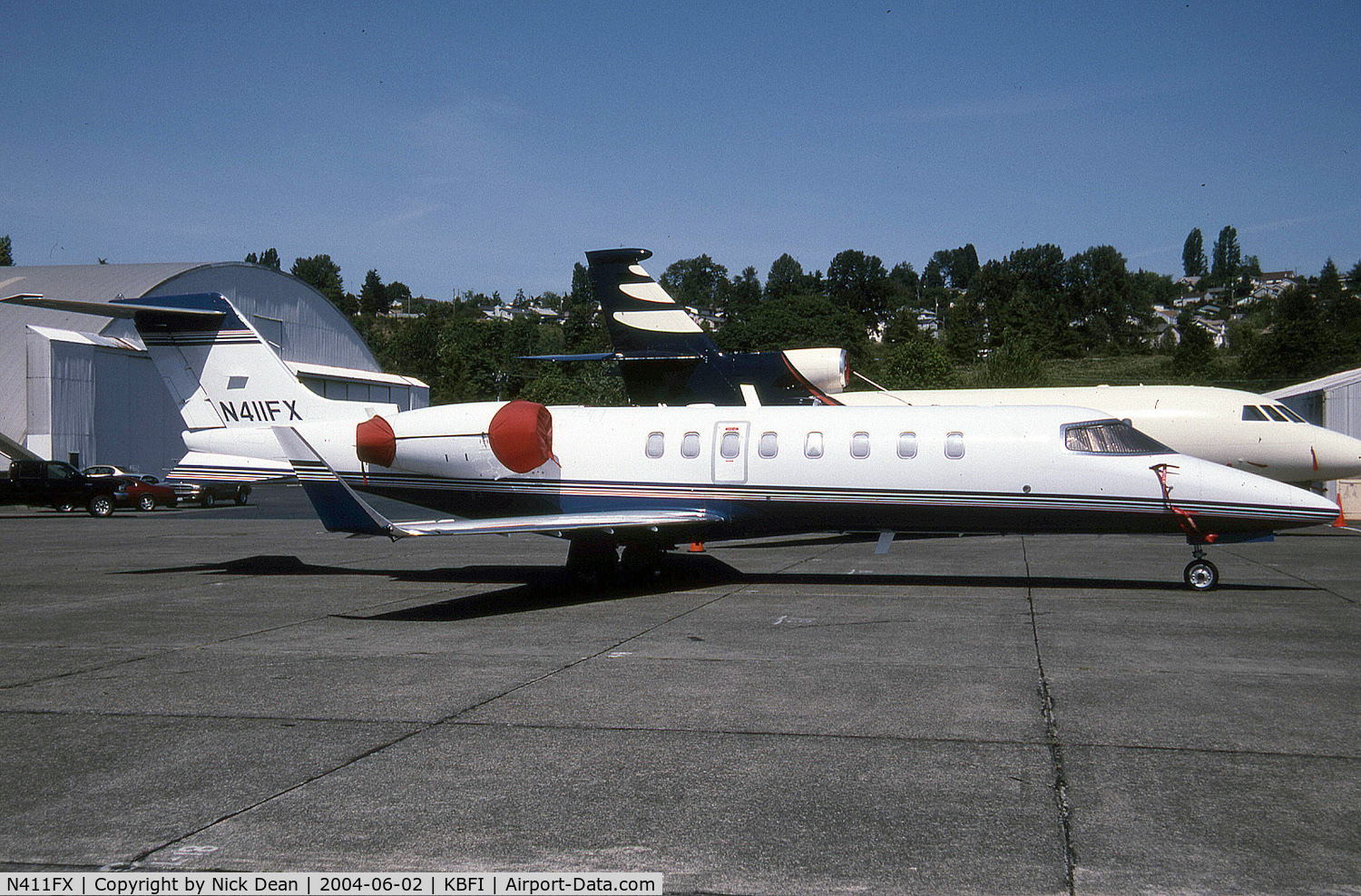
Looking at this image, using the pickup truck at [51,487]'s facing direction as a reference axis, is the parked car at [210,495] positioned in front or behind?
in front

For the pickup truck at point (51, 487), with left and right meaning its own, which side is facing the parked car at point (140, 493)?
front

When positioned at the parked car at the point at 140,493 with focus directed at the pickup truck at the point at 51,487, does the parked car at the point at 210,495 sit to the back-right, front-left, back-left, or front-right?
back-right

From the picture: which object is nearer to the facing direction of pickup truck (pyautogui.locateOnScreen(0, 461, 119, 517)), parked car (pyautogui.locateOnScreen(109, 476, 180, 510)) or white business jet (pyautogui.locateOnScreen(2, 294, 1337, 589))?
the parked car

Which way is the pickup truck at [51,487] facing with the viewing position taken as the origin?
facing to the right of the viewer

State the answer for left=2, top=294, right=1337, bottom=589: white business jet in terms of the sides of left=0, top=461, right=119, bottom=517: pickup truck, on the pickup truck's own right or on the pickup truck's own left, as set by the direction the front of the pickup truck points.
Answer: on the pickup truck's own right
